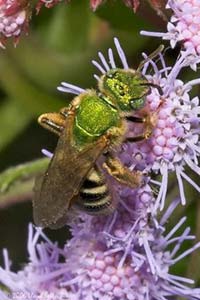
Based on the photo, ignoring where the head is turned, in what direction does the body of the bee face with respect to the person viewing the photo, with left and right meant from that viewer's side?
facing away from the viewer and to the right of the viewer

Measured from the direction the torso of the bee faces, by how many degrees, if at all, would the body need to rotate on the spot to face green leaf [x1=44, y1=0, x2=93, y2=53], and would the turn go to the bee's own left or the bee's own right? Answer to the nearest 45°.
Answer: approximately 45° to the bee's own left

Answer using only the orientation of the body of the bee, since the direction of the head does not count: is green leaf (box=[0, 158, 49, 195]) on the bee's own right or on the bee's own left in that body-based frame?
on the bee's own left
